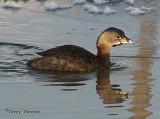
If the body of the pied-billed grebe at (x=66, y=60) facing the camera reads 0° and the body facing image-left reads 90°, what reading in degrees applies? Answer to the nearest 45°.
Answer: approximately 270°
